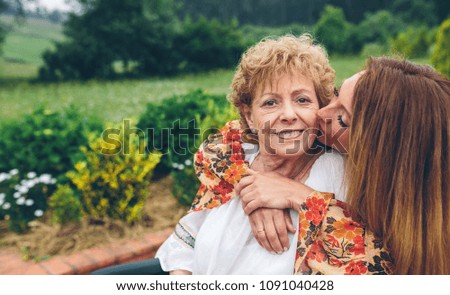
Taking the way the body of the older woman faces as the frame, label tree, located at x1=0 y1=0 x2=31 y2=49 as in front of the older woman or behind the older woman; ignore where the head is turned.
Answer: behind

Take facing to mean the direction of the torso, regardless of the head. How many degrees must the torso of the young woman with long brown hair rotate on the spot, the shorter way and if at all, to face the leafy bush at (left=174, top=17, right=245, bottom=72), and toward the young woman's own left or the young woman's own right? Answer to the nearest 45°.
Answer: approximately 90° to the young woman's own right

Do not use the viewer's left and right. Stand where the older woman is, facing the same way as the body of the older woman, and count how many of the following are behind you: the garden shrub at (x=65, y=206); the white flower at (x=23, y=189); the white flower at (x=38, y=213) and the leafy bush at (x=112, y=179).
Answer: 4

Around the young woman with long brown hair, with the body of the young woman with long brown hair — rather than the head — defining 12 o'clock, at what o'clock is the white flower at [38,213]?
The white flower is roughly at 1 o'clock from the young woman with long brown hair.

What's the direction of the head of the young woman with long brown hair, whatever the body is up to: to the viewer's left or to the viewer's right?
to the viewer's left

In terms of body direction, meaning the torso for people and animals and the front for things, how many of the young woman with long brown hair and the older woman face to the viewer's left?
1

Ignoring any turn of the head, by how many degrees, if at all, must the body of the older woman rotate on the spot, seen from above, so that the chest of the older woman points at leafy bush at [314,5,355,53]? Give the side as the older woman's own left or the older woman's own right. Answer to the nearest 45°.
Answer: approximately 135° to the older woman's own left

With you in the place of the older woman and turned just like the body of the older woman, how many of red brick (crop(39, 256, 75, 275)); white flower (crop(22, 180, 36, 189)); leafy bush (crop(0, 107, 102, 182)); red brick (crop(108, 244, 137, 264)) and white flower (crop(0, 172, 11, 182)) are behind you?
5

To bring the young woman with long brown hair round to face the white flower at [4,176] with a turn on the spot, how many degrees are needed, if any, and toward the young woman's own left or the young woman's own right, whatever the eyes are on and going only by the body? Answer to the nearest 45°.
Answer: approximately 45° to the young woman's own right

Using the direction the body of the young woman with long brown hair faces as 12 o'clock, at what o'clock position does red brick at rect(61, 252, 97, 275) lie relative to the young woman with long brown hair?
The red brick is roughly at 1 o'clock from the young woman with long brown hair.

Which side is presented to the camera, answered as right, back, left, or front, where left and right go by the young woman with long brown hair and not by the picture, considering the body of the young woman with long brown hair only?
left

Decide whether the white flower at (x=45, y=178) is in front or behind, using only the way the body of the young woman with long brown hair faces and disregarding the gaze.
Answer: in front

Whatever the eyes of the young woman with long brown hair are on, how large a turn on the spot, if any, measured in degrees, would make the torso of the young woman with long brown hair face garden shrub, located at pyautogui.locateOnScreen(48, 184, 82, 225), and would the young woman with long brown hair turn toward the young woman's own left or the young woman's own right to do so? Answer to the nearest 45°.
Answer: approximately 45° to the young woman's own right
